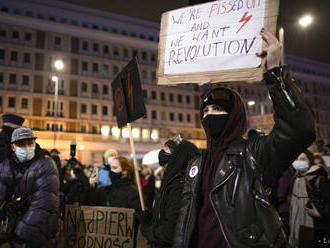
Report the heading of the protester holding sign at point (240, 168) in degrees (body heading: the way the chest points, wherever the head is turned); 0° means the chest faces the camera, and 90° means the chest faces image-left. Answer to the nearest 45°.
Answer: approximately 45°

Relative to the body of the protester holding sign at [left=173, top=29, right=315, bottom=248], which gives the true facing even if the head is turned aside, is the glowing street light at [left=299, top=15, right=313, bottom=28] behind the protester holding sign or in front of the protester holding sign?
behind

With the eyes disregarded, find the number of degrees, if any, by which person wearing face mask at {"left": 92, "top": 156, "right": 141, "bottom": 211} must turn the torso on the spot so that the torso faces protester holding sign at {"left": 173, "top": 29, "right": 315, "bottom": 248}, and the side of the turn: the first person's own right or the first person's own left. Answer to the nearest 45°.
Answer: approximately 45° to the first person's own left

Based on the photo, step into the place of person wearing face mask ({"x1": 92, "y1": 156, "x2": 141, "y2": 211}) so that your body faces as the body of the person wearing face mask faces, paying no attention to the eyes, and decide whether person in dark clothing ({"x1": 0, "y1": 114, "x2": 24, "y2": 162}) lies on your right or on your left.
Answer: on your right
